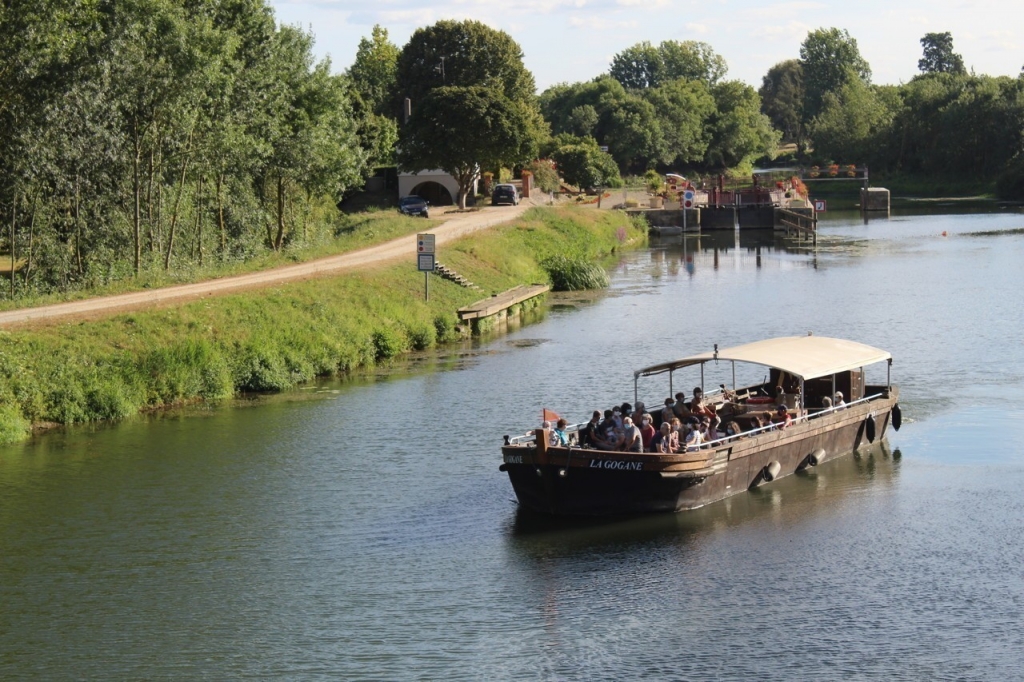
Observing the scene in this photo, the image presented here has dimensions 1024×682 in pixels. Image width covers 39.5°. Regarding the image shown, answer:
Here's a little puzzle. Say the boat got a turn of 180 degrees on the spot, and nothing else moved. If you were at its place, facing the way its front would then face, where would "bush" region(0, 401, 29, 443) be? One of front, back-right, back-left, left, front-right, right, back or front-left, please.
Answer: back-left

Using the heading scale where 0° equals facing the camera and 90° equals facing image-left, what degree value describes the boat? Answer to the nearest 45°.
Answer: approximately 45°

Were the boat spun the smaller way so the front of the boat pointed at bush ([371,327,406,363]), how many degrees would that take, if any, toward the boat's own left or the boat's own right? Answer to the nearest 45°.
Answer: approximately 90° to the boat's own right
